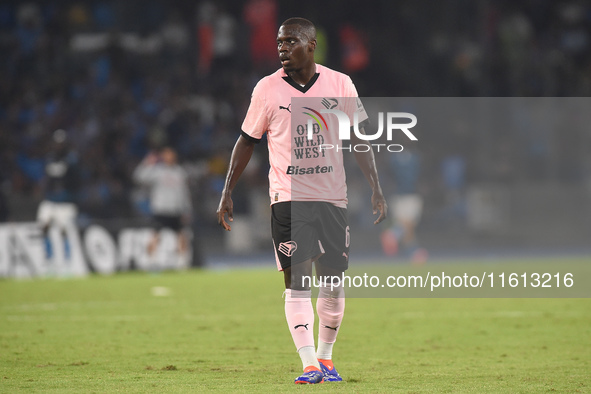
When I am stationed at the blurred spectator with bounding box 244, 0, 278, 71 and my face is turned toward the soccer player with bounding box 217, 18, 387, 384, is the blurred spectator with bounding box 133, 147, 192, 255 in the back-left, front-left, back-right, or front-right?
front-right

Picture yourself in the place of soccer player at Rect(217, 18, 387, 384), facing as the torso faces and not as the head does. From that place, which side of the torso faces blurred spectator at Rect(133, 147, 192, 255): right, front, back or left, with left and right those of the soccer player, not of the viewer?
back

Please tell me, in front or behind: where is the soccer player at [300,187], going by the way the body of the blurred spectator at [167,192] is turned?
in front

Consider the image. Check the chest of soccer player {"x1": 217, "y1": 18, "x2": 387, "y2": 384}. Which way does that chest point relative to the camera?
toward the camera

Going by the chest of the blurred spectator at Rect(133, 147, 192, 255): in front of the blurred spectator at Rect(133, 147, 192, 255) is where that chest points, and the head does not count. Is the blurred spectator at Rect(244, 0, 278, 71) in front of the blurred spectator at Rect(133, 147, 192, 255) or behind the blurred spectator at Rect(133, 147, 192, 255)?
behind

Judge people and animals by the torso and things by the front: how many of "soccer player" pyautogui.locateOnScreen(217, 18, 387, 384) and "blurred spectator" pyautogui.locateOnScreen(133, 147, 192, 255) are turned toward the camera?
2

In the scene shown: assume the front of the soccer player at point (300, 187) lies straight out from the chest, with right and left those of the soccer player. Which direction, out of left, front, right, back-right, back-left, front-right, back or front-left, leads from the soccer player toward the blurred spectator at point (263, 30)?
back

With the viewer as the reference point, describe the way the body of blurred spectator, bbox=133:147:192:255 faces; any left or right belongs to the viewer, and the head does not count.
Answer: facing the viewer

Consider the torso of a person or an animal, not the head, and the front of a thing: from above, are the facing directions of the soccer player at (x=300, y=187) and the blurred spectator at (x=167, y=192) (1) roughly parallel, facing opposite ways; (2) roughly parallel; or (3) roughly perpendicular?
roughly parallel

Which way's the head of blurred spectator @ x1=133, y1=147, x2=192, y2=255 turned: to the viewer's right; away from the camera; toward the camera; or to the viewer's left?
toward the camera
